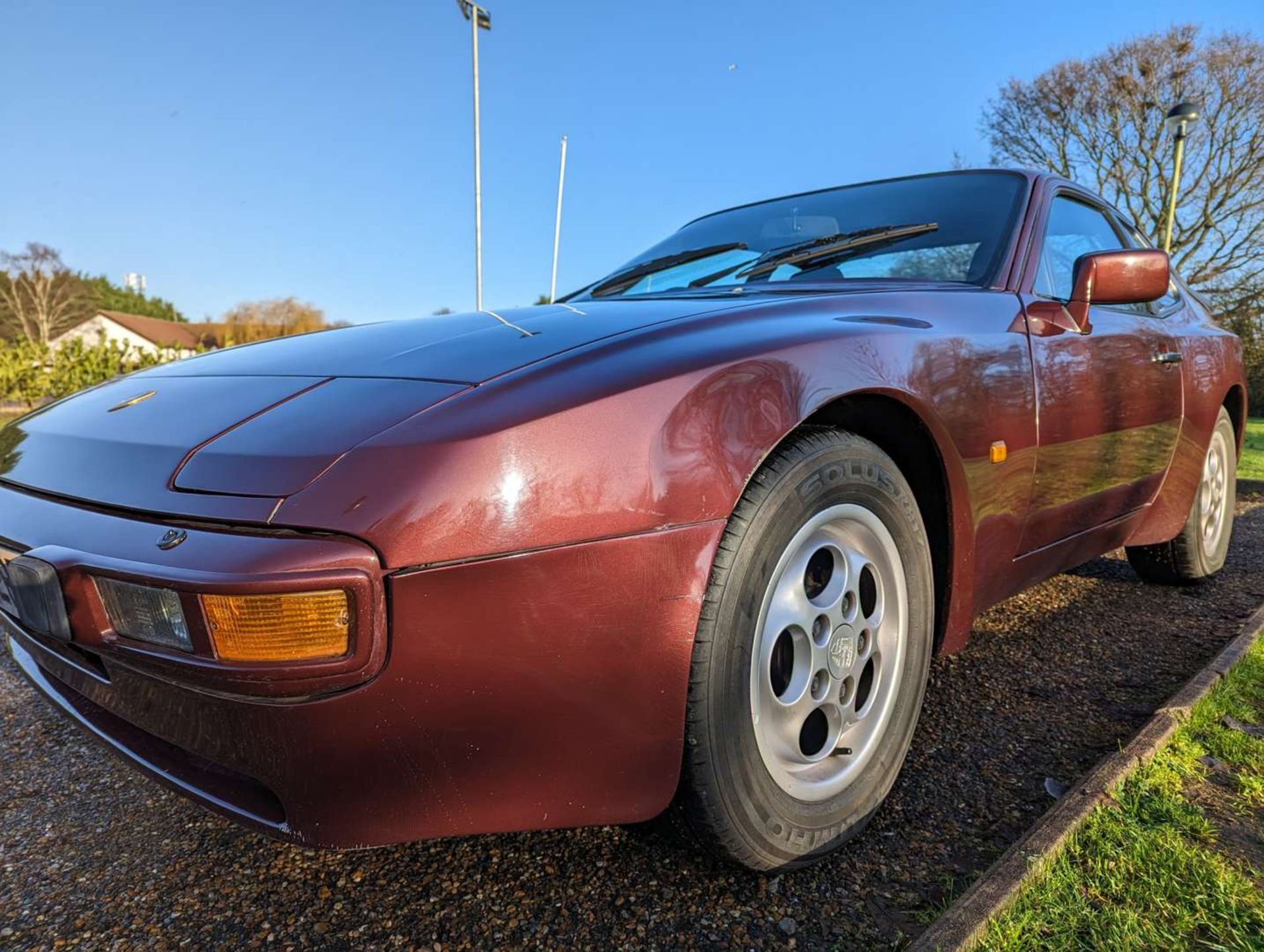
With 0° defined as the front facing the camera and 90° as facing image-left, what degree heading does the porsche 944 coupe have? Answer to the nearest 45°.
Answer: approximately 45°

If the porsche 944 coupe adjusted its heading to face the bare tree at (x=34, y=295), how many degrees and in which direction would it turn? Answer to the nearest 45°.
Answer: approximately 90° to its right

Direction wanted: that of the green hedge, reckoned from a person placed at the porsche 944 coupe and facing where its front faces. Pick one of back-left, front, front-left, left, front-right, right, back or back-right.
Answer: right
